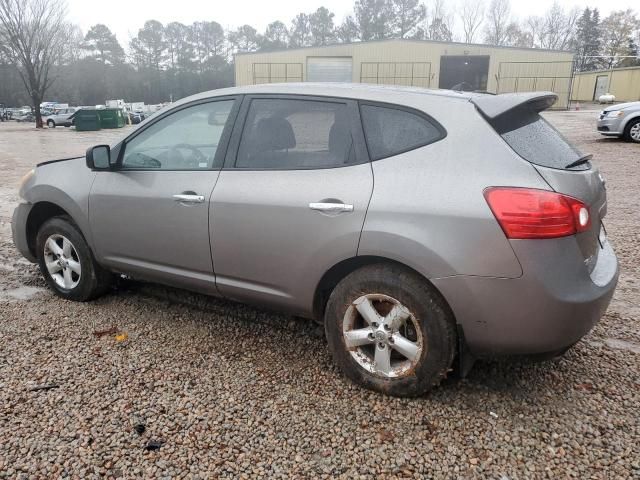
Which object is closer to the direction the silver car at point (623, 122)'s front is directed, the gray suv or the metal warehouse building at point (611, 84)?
the gray suv

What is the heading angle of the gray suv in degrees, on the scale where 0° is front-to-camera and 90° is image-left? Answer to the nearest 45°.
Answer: approximately 135°

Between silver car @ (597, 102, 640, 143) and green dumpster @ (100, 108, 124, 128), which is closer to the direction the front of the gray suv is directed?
the green dumpster

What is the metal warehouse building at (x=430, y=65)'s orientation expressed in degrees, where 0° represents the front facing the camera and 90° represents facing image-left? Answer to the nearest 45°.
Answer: approximately 0°

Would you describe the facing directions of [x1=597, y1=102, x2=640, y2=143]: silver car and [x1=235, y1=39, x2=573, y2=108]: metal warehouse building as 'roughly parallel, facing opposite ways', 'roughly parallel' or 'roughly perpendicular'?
roughly perpendicular

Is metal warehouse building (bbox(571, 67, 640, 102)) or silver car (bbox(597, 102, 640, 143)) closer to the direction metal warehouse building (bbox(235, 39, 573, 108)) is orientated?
the silver car

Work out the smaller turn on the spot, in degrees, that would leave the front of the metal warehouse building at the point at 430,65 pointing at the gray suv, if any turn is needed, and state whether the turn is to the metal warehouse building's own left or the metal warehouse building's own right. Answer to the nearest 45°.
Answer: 0° — it already faces it

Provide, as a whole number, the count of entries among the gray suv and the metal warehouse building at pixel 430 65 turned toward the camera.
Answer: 1

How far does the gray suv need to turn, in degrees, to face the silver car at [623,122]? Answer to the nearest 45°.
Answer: approximately 90° to its right

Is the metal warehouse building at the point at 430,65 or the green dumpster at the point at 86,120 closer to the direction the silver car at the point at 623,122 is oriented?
the green dumpster
